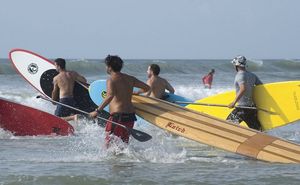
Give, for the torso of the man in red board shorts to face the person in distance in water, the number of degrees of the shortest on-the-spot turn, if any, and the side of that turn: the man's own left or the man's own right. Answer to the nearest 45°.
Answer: approximately 45° to the man's own right

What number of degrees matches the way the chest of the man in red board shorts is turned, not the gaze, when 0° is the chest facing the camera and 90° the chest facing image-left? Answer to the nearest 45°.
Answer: approximately 135°

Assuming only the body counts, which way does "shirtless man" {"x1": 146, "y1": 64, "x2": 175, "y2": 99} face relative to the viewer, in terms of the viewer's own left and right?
facing away from the viewer and to the left of the viewer

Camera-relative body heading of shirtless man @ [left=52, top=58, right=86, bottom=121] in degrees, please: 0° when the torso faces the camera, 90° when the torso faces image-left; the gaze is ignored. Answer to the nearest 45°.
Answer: approximately 135°
